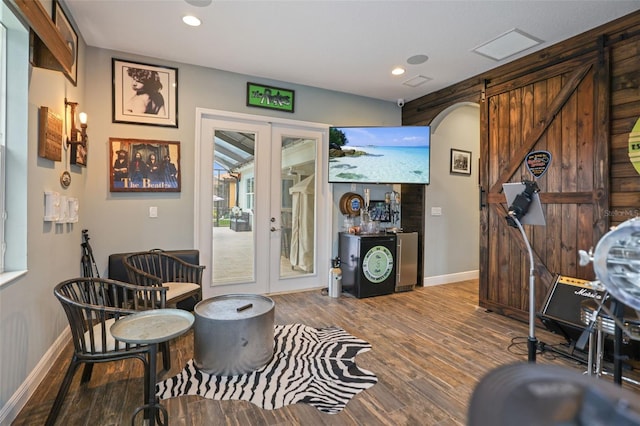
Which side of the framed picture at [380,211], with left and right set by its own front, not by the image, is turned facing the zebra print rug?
front

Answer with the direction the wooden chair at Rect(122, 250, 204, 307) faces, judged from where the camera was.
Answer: facing the viewer and to the right of the viewer

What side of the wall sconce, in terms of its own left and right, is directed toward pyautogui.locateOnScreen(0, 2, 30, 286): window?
right

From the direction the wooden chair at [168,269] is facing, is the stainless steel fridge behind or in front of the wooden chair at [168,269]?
in front

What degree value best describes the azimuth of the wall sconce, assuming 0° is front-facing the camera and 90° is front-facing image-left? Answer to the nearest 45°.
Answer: approximately 270°

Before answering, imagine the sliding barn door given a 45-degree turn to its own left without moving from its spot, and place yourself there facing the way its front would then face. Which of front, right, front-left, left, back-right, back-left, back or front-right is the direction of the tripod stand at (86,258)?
front-right

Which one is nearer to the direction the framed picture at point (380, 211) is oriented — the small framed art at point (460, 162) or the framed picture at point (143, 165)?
the framed picture

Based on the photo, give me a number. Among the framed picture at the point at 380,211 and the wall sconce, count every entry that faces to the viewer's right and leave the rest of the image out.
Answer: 1

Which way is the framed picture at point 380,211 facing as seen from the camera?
toward the camera

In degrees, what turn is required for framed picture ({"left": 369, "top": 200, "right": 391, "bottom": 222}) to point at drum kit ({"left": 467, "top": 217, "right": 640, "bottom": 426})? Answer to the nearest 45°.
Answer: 0° — it already faces it

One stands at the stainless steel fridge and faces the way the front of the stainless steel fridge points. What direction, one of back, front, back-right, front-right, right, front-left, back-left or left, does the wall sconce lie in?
right

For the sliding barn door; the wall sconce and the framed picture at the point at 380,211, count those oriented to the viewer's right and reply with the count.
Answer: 1

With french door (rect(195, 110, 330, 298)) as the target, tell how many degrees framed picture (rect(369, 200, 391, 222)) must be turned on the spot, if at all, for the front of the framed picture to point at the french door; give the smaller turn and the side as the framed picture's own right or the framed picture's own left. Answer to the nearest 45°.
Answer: approximately 45° to the framed picture's own right

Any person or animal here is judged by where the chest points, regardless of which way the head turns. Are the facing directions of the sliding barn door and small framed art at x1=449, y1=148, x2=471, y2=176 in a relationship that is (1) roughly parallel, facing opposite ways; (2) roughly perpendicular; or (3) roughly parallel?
roughly perpendicular

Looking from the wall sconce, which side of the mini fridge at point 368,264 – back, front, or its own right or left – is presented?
right

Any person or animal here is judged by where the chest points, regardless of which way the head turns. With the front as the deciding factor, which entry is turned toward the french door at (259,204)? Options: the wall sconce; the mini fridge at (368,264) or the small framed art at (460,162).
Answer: the wall sconce

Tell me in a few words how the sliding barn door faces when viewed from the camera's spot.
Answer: facing the viewer and to the left of the viewer

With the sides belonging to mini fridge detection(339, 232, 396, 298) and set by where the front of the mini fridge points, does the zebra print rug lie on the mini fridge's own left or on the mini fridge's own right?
on the mini fridge's own right

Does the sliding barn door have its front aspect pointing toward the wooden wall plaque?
yes
